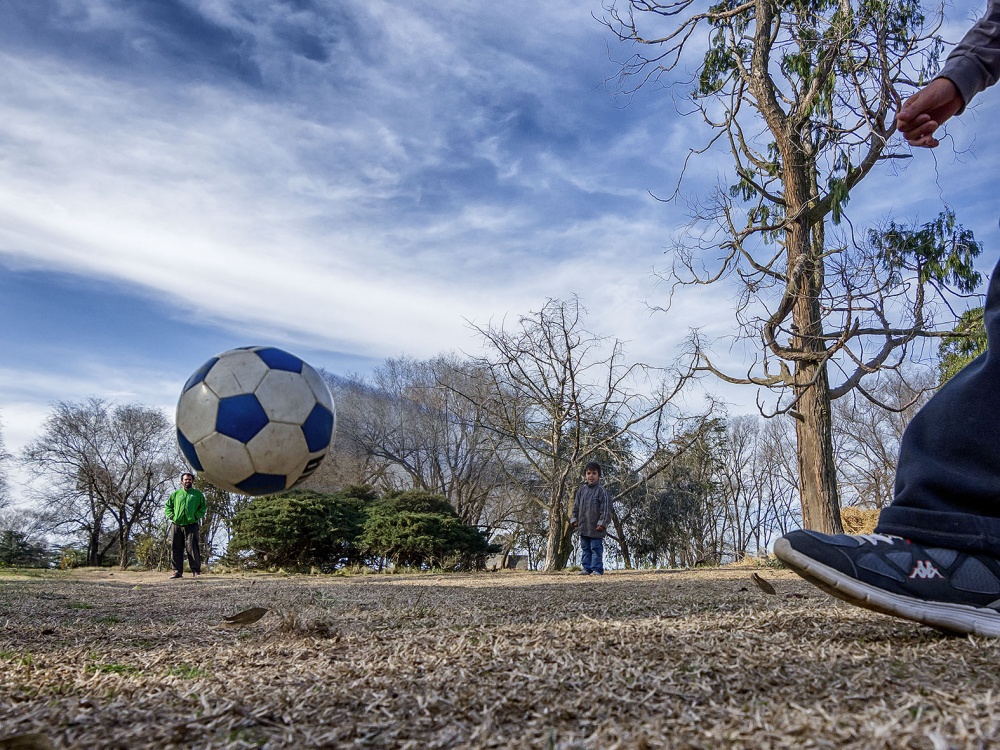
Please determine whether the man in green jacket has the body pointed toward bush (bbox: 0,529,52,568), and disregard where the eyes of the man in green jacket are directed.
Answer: no

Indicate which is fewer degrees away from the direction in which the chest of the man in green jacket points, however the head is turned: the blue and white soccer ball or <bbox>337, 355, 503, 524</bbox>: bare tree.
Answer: the blue and white soccer ball

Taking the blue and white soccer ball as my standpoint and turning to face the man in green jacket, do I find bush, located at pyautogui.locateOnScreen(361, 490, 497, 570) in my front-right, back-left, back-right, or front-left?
front-right

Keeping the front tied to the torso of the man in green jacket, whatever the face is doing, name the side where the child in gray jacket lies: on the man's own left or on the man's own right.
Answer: on the man's own left

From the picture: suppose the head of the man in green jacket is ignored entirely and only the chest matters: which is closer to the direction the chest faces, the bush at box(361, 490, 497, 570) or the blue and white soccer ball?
the blue and white soccer ball

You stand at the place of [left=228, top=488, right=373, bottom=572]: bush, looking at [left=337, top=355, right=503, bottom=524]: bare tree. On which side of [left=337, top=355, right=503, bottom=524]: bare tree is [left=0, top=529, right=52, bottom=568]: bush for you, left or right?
left

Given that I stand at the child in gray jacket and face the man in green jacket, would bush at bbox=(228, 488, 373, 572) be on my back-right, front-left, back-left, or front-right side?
front-right

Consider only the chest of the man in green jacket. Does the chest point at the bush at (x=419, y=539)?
no

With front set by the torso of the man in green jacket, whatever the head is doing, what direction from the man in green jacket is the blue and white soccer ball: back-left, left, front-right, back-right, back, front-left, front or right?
front

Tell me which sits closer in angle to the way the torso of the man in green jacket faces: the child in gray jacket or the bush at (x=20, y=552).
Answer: the child in gray jacket

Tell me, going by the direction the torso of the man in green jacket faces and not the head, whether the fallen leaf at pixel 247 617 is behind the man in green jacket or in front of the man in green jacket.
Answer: in front

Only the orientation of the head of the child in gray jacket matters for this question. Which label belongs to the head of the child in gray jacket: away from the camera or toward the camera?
toward the camera

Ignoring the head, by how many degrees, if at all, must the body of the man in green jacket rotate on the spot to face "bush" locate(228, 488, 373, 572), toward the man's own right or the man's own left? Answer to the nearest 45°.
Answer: approximately 135° to the man's own left

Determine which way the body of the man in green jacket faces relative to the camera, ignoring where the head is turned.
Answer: toward the camera
